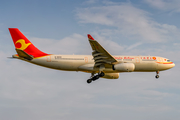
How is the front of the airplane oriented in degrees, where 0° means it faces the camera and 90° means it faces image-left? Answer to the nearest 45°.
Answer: approximately 270°
